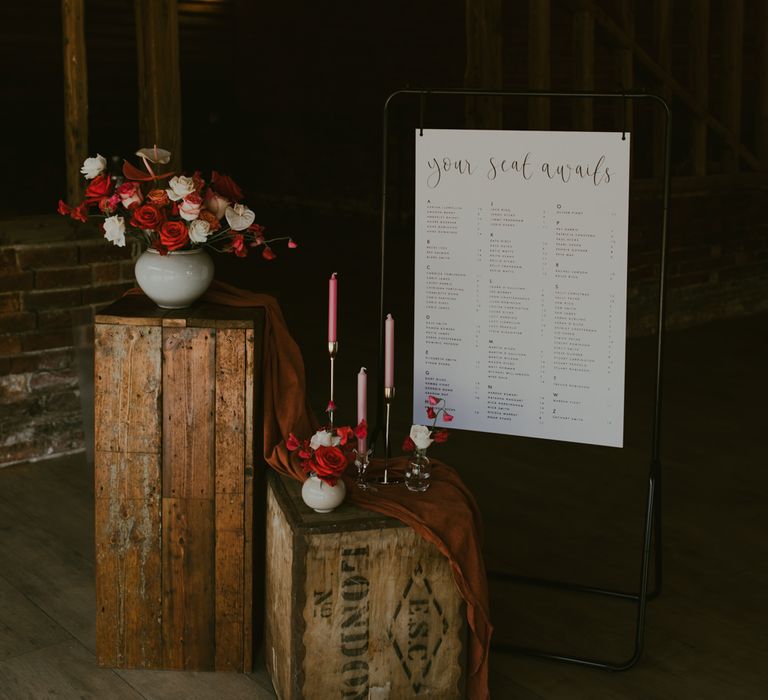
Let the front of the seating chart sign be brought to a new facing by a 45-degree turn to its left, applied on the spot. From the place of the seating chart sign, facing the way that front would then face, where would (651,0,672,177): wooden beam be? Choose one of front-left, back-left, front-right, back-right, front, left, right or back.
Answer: back-left

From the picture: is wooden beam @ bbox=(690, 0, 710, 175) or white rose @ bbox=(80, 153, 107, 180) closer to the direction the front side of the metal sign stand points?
the white rose

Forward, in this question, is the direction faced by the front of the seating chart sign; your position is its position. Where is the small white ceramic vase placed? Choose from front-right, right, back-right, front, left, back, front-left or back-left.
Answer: front-right

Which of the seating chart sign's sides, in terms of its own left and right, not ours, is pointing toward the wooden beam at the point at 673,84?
back

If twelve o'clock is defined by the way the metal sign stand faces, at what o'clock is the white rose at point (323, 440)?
The white rose is roughly at 2 o'clock from the metal sign stand.

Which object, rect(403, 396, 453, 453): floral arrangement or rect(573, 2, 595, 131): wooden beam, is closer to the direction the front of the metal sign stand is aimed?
the floral arrangement

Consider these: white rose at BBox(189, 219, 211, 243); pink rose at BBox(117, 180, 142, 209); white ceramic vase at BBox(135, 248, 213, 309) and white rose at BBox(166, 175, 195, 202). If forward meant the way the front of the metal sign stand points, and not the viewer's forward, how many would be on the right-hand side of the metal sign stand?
4

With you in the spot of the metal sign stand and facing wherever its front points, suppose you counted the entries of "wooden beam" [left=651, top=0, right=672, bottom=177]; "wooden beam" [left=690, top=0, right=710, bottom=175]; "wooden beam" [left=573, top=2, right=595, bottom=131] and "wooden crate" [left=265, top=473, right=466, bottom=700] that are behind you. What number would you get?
3

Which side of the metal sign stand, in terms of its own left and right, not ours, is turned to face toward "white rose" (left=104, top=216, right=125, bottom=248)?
right

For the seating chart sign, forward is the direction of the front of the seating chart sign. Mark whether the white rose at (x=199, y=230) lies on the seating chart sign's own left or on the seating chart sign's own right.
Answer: on the seating chart sign's own right

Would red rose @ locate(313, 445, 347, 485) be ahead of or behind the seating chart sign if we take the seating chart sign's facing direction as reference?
ahead

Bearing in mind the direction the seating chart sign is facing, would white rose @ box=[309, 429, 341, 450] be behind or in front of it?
in front

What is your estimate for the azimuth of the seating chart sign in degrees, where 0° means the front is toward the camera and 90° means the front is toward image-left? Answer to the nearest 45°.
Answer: approximately 0°
